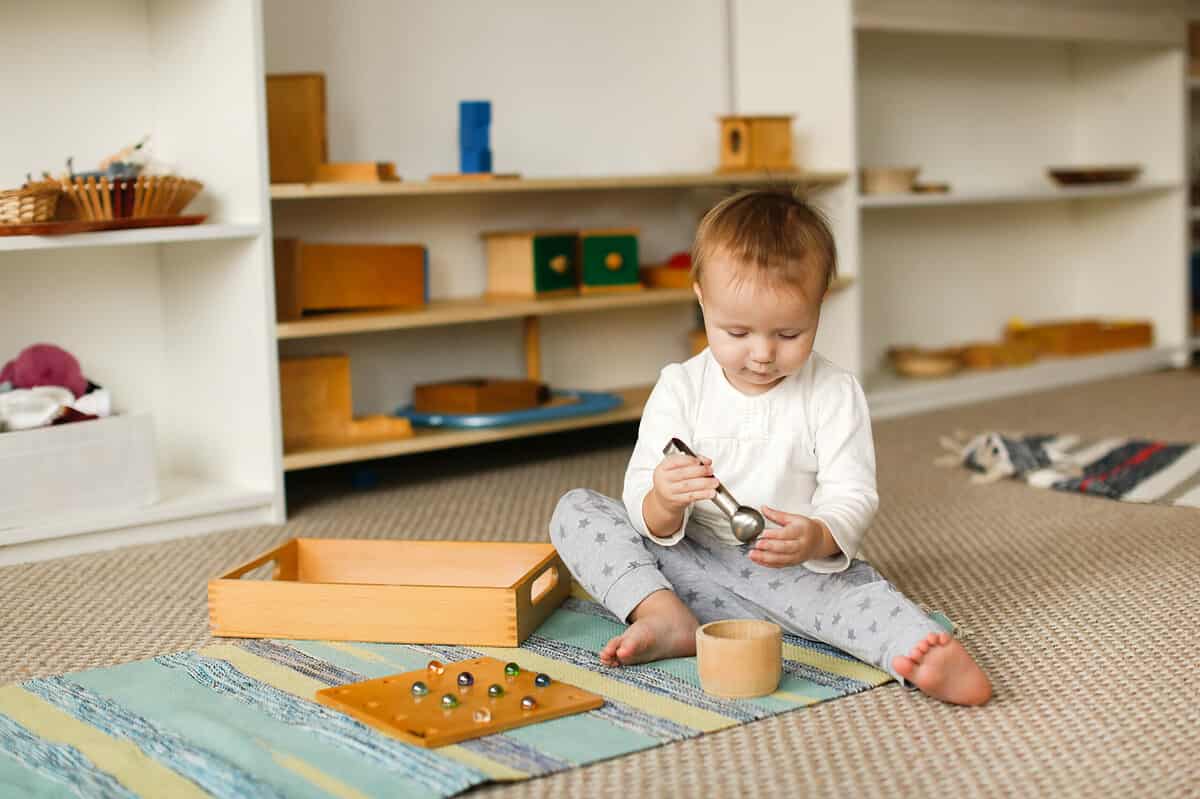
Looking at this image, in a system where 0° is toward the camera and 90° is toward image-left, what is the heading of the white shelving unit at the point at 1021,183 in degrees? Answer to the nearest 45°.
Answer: approximately 315°

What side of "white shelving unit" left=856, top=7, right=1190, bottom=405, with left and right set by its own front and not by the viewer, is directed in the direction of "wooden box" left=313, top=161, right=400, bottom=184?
right

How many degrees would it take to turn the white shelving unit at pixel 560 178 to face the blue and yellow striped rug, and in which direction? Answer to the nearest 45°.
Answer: approximately 45° to its right

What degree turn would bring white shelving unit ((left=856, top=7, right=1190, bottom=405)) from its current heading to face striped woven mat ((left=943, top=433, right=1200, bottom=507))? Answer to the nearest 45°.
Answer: approximately 45° to its right

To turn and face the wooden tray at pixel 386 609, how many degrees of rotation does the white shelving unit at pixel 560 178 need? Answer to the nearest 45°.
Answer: approximately 45° to its right

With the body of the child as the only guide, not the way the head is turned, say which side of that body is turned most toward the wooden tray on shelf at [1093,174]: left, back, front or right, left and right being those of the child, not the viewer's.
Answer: back
